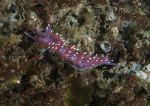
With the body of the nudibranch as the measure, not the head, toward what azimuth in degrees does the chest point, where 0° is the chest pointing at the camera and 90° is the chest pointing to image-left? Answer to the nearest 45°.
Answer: approximately 90°
